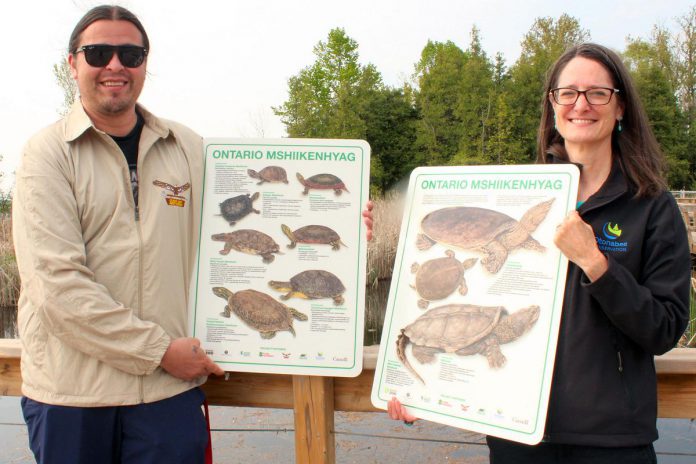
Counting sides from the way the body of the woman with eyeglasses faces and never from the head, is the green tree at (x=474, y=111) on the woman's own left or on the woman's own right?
on the woman's own right

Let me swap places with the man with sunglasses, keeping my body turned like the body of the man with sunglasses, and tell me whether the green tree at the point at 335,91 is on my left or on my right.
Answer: on my left

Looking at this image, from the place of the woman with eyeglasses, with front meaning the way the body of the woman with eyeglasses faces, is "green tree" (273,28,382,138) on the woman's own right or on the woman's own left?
on the woman's own right

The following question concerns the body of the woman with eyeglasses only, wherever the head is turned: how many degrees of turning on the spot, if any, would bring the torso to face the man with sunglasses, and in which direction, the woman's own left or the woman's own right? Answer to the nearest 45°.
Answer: approximately 45° to the woman's own right

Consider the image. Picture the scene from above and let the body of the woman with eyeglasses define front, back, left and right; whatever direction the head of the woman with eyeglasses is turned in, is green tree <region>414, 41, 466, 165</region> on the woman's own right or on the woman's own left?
on the woman's own right

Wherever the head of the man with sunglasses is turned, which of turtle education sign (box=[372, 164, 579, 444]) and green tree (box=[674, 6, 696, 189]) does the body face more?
the turtle education sign

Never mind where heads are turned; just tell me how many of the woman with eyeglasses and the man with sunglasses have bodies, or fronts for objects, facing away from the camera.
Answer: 0

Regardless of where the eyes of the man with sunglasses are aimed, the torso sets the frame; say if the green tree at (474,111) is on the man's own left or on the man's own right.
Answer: on the man's own left

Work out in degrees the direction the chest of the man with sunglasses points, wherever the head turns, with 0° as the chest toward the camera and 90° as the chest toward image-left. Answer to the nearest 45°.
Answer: approximately 315°
